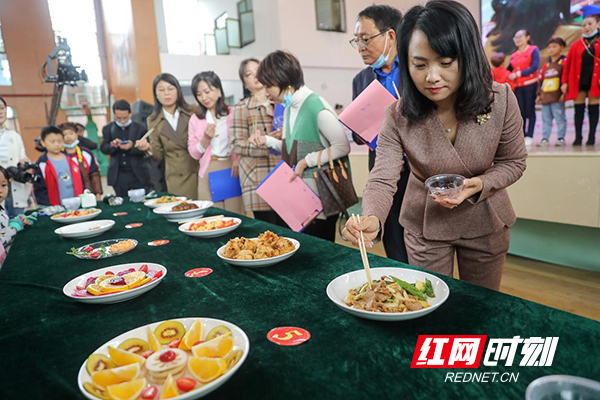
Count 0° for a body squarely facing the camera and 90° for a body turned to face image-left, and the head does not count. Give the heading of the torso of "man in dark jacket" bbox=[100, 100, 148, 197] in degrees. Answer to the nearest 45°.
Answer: approximately 0°

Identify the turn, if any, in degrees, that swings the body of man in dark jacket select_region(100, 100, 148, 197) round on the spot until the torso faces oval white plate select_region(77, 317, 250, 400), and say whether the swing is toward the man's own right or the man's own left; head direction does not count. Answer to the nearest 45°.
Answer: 0° — they already face it

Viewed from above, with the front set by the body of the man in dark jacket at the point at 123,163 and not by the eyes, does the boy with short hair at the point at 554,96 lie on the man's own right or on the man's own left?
on the man's own left

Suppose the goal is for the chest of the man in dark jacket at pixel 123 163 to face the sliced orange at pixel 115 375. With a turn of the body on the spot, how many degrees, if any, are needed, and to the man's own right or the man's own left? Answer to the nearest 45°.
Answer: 0° — they already face it

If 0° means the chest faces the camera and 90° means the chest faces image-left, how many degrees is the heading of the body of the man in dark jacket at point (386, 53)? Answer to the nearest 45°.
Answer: approximately 45°

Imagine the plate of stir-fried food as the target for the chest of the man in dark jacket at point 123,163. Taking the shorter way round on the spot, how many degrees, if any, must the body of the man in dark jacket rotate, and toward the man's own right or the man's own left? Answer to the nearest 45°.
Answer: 0° — they already face it
